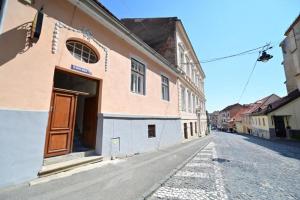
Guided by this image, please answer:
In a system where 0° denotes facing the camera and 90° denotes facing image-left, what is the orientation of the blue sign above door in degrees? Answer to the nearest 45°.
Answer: approximately 315°
